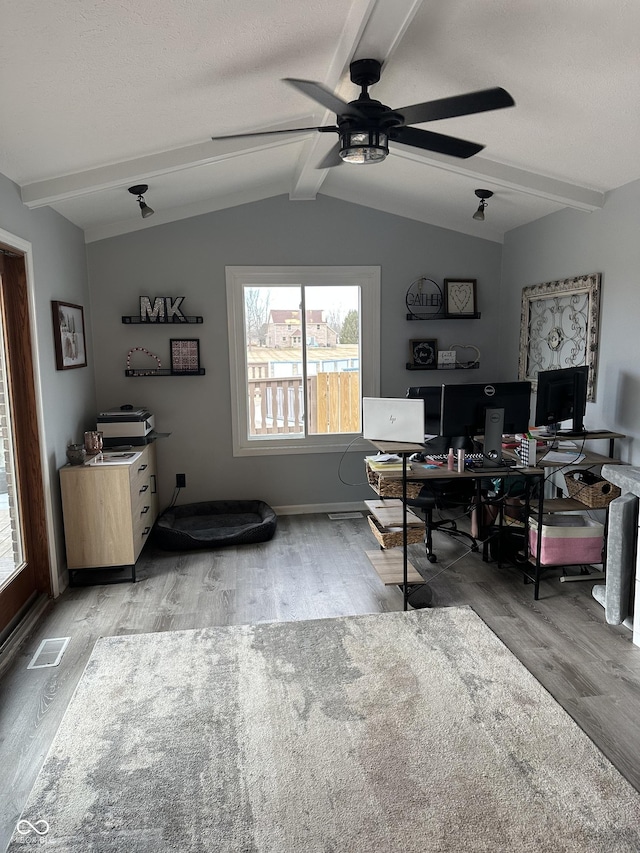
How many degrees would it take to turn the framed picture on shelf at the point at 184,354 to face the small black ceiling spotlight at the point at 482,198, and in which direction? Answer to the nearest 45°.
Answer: approximately 45° to its left

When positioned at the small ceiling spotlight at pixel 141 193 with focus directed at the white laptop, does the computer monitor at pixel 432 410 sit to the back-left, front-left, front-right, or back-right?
front-left

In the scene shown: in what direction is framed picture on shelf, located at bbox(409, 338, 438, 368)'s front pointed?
toward the camera

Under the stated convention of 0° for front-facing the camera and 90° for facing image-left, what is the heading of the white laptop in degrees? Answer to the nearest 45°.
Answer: approximately 180°

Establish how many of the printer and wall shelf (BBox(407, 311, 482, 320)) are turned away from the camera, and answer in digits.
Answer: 0

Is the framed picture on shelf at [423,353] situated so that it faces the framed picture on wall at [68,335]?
no

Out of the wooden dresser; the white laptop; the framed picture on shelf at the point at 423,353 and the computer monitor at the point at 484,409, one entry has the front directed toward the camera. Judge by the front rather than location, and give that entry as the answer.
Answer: the framed picture on shelf

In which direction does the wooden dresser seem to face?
to the viewer's right

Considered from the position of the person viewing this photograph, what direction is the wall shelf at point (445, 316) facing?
facing the viewer

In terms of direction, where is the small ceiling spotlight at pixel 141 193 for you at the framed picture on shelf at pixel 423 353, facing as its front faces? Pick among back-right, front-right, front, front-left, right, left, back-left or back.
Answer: front-right

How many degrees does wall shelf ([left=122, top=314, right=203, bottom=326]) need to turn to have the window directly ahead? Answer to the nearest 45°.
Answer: approximately 90° to its left

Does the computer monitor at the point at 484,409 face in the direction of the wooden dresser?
no

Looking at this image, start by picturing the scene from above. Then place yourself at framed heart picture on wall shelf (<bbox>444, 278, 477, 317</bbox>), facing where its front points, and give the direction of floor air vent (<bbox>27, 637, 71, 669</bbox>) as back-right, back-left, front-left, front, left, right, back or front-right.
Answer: front-right

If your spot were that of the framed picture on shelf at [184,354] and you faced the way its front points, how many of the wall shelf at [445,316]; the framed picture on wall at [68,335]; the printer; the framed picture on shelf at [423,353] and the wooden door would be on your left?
2

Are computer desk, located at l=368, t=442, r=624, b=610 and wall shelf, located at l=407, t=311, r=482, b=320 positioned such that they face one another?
yes
